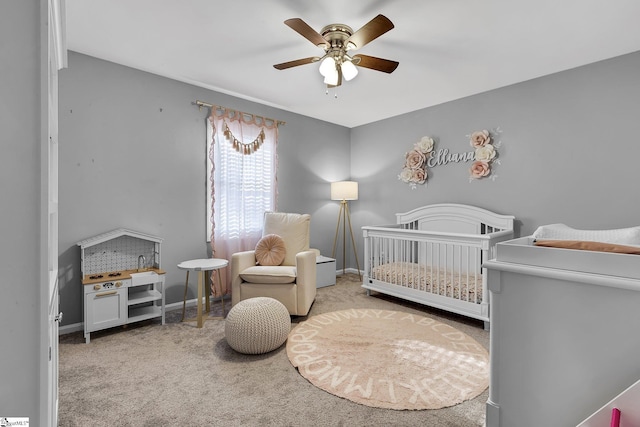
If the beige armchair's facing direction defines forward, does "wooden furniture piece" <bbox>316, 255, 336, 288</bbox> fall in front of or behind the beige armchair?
behind

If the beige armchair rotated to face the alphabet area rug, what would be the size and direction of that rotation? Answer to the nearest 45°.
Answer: approximately 90° to its left

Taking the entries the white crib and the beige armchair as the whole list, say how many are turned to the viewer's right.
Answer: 0

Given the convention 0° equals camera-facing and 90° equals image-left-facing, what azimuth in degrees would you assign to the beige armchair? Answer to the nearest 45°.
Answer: approximately 45°

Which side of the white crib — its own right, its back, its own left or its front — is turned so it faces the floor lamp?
right

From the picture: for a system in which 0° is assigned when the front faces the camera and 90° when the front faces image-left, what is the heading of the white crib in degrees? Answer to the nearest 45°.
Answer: approximately 45°

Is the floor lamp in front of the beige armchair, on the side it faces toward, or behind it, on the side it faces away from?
behind
